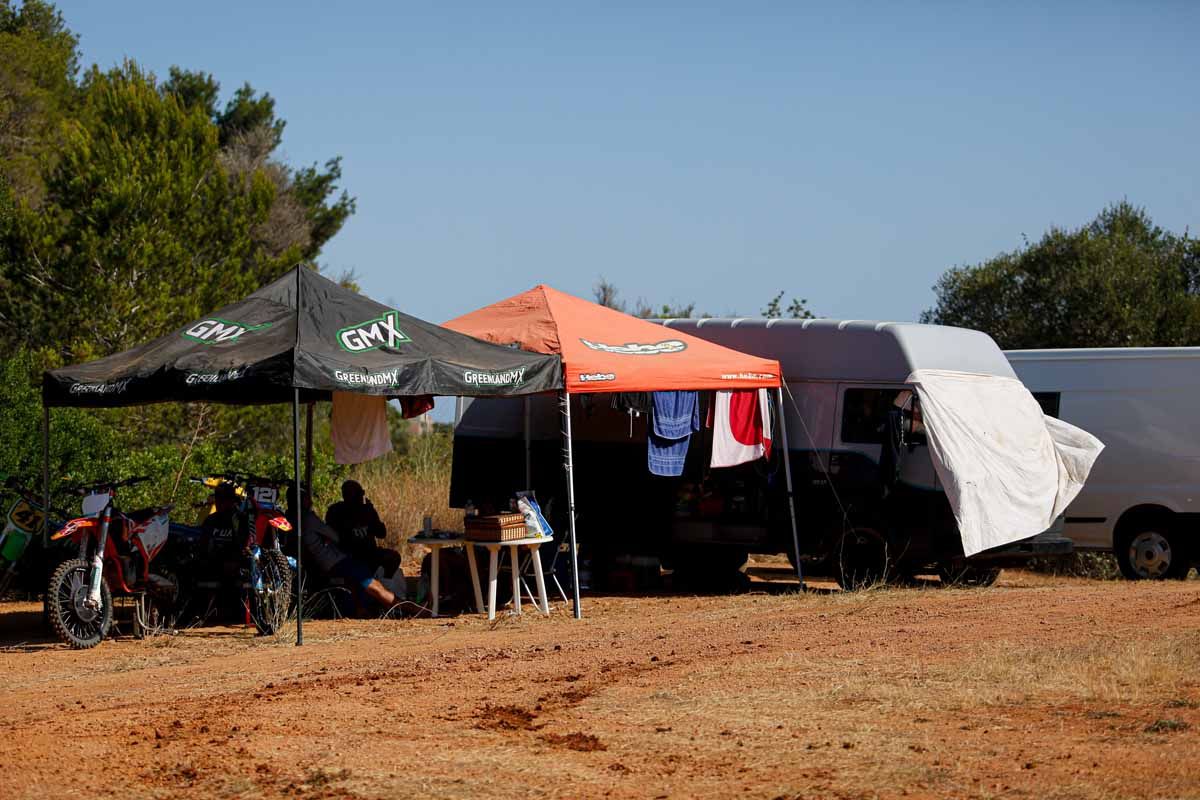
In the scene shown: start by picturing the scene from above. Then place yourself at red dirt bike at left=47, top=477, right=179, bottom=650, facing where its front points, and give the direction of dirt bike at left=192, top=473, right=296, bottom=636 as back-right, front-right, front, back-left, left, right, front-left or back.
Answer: back-left

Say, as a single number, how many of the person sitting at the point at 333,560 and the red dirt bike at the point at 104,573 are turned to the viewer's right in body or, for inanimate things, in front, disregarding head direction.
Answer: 1

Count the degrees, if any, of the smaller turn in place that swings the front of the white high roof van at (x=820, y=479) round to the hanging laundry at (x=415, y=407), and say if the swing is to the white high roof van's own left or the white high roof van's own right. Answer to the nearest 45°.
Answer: approximately 135° to the white high roof van's own right

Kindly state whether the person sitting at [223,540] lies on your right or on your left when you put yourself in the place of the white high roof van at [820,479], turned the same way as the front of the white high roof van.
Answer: on your right

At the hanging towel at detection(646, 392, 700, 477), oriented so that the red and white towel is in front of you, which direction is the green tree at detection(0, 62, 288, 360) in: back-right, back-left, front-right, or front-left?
back-left

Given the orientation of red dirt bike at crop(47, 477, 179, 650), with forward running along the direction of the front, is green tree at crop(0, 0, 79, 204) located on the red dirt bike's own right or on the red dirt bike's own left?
on the red dirt bike's own right

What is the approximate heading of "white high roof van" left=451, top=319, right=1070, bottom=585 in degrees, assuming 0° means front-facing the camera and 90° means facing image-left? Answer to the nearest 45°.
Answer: approximately 315°

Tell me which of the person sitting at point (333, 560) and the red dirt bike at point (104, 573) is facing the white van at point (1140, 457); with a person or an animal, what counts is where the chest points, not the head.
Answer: the person sitting

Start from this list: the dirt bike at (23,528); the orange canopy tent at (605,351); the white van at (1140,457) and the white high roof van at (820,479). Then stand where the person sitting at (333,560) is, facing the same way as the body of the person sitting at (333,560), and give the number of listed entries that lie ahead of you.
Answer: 3

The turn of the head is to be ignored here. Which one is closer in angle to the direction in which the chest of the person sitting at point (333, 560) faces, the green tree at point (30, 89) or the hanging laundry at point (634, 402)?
the hanging laundry

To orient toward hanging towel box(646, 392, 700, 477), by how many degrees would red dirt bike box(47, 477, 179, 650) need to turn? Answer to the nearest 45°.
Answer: approximately 135° to its left

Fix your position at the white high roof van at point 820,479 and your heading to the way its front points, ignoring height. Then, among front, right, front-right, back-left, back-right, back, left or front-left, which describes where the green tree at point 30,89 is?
back

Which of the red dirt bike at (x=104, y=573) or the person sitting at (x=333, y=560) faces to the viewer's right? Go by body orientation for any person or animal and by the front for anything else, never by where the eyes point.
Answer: the person sitting

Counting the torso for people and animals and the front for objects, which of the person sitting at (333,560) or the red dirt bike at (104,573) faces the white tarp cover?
the person sitting
